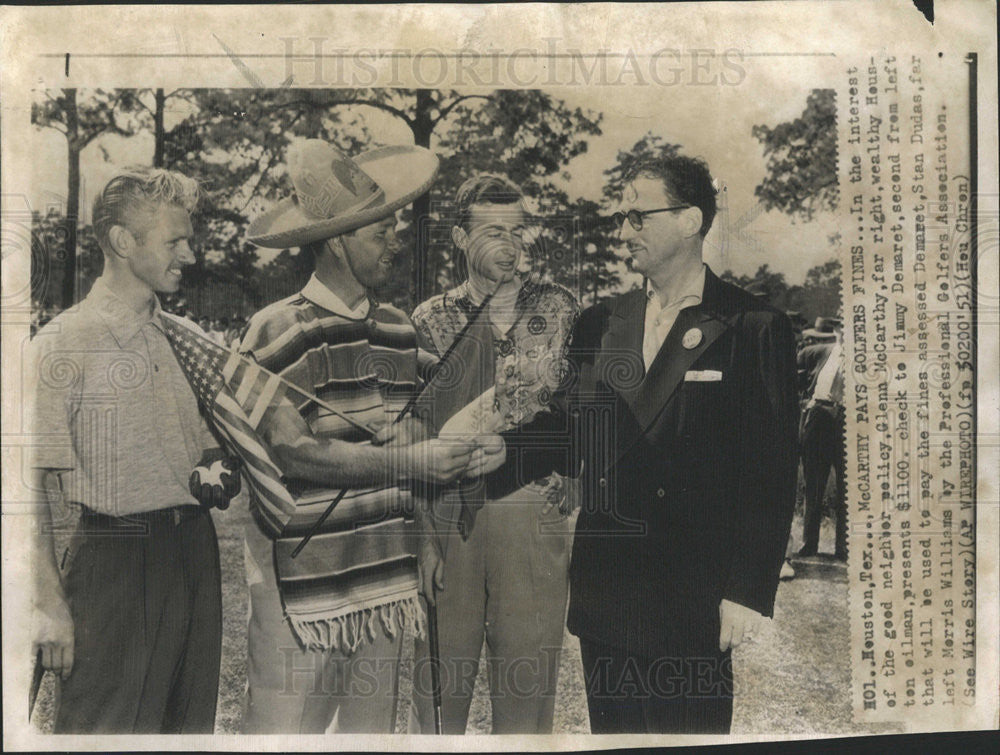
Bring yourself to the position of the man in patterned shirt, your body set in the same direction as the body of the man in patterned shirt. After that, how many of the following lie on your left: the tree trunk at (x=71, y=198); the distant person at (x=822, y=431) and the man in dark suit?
2

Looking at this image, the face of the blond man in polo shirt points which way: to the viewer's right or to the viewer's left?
to the viewer's right

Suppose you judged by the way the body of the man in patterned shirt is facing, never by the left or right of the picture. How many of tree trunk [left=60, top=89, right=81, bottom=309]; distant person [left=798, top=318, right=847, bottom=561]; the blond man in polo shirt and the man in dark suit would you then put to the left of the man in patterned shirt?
2

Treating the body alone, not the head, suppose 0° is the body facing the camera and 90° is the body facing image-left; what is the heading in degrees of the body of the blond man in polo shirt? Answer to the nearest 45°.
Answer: approximately 315°

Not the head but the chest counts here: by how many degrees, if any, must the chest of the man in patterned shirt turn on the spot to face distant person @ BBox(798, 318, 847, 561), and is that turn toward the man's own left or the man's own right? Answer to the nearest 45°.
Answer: approximately 90° to the man's own left

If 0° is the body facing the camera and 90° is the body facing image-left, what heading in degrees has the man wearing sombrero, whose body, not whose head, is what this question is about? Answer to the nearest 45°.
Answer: approximately 315°

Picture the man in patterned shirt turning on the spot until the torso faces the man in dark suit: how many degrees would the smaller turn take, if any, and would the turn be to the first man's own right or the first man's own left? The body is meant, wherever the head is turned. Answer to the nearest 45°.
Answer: approximately 90° to the first man's own left

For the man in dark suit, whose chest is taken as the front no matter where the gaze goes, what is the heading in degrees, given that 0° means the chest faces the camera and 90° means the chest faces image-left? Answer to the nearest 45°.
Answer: approximately 45°
